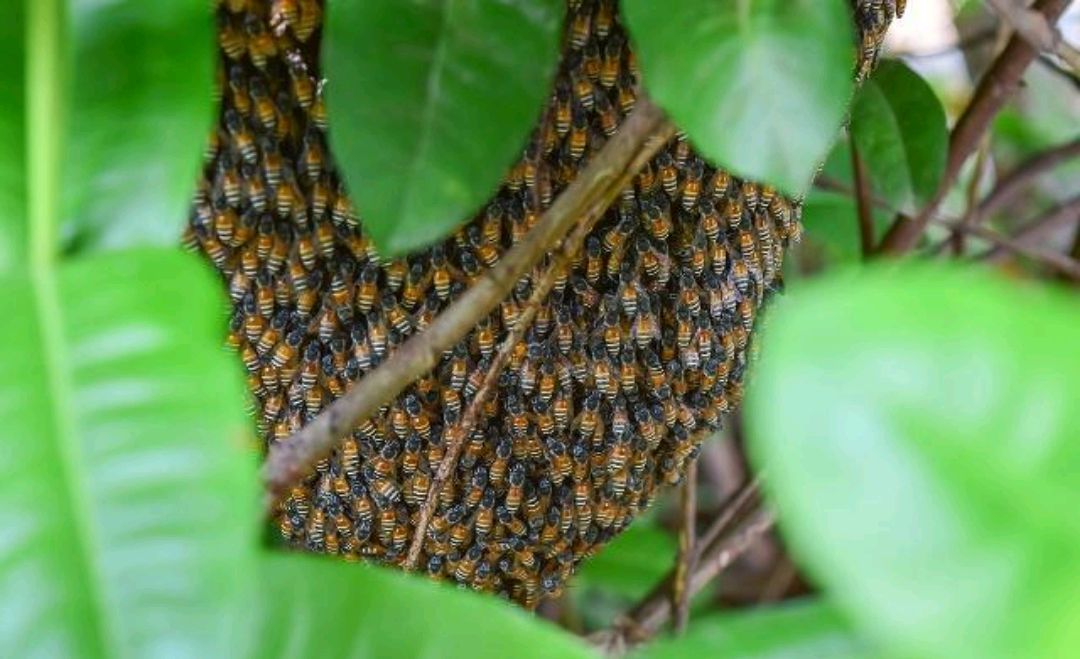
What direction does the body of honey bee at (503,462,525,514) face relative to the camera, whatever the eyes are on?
away from the camera

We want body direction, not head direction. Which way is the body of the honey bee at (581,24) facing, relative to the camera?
away from the camera

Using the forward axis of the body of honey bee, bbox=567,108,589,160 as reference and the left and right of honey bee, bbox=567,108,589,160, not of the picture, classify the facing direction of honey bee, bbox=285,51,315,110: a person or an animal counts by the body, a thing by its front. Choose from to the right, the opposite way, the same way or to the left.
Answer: the same way

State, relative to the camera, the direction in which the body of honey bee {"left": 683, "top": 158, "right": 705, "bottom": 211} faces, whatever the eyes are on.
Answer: away from the camera

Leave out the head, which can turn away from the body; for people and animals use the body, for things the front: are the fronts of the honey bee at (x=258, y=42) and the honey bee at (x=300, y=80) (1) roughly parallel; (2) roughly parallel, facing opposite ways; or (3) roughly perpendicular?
roughly parallel

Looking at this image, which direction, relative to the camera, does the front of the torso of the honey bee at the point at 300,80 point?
away from the camera

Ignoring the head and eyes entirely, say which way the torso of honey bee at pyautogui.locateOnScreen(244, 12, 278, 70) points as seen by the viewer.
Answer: away from the camera

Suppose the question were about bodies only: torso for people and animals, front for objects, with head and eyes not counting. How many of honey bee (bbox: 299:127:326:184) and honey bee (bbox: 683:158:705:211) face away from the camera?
2

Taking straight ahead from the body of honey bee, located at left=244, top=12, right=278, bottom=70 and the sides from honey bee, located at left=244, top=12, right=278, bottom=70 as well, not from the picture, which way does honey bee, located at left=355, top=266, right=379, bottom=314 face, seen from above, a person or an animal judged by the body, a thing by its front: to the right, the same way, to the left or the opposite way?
the same way

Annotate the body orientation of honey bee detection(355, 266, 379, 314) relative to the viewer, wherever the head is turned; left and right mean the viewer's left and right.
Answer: facing away from the viewer
